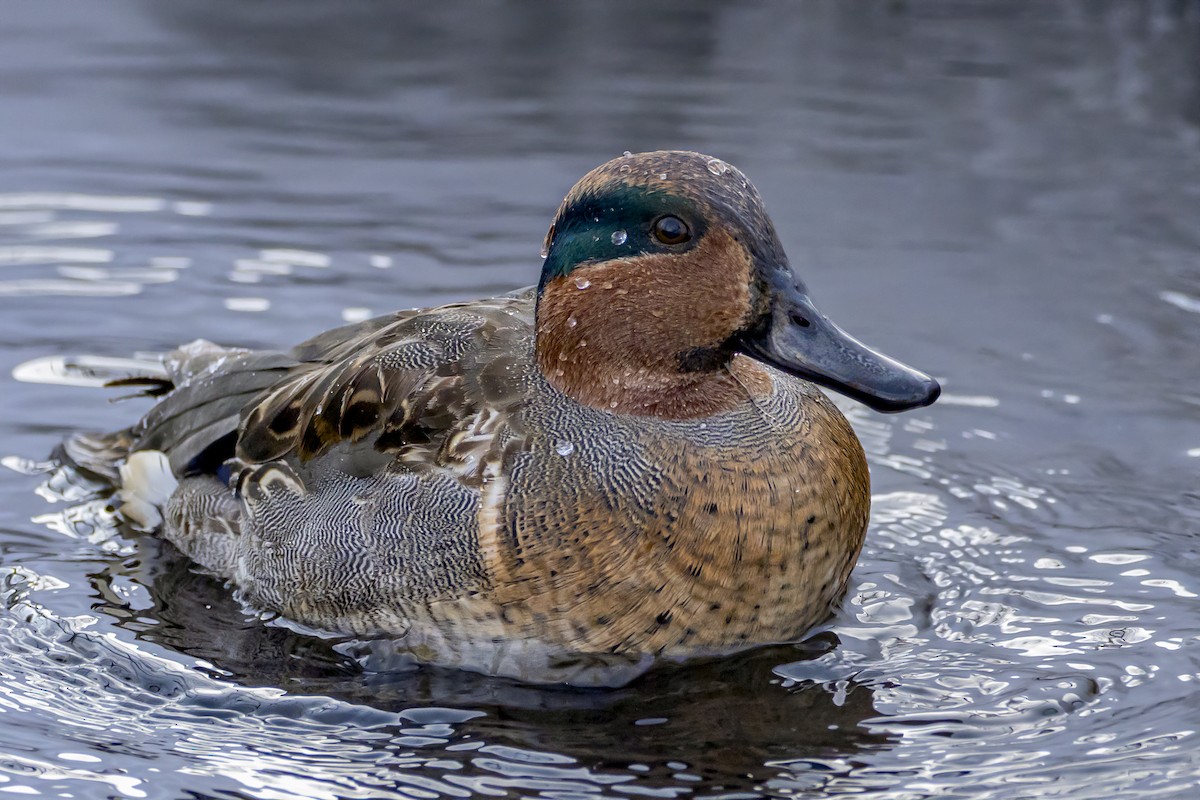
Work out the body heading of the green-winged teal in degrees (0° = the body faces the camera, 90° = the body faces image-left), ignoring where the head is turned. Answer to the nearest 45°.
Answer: approximately 315°
